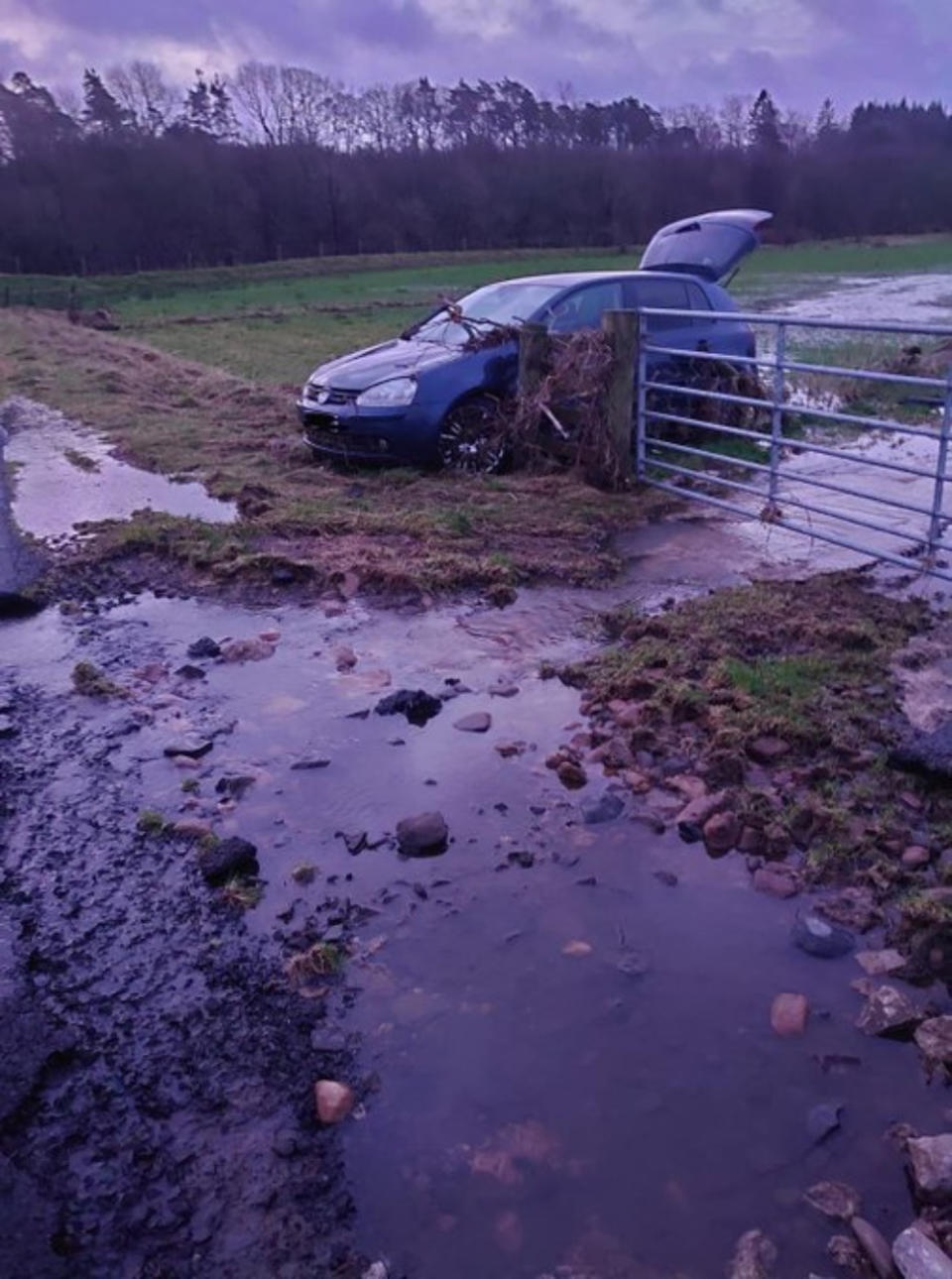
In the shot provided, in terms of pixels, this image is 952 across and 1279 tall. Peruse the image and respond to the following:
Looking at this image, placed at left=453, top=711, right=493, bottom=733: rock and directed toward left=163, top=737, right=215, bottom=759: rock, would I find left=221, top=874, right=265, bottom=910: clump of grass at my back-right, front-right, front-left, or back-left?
front-left

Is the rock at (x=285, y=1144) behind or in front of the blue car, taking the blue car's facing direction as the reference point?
in front

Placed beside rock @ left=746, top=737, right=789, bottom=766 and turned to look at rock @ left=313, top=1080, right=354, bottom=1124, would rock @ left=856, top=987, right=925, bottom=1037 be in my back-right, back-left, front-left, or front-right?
front-left

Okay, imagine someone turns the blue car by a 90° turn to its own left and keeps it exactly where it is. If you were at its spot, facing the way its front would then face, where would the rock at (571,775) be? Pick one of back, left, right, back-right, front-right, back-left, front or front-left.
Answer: front-right

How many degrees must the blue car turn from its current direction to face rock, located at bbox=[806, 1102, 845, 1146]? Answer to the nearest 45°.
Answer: approximately 45° to its left

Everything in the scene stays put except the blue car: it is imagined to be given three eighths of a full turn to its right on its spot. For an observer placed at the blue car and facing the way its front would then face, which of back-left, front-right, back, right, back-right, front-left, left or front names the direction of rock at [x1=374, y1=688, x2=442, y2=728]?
back

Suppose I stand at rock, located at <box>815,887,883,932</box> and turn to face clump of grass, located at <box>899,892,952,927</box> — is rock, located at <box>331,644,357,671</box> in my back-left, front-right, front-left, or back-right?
back-left

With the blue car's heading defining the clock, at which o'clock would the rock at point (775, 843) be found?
The rock is roughly at 10 o'clock from the blue car.

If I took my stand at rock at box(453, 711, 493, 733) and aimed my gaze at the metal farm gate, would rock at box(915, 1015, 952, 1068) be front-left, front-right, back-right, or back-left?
back-right

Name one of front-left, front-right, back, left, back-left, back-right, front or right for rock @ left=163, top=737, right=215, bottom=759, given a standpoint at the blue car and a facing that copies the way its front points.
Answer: front-left

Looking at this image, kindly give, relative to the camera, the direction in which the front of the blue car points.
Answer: facing the viewer and to the left of the viewer

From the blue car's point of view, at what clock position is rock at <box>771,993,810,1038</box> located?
The rock is roughly at 10 o'clock from the blue car.

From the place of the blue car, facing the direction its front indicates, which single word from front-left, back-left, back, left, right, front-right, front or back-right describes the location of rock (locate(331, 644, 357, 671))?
front-left

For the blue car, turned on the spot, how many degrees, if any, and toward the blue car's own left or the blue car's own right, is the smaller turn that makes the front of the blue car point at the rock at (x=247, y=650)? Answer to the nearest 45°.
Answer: approximately 45° to the blue car's own left

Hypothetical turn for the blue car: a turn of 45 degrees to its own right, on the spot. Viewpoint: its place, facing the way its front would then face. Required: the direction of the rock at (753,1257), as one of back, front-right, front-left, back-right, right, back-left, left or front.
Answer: left

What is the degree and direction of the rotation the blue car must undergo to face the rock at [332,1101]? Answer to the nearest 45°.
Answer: approximately 45° to its left

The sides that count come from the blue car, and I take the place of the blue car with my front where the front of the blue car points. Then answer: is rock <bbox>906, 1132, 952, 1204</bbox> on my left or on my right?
on my left

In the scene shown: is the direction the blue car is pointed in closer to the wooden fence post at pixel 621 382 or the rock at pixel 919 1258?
the rock

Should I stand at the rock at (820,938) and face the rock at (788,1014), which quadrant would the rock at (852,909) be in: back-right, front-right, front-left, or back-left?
back-left

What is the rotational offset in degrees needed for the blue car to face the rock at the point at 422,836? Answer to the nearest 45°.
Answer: approximately 45° to its left

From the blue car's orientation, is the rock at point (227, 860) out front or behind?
out front
